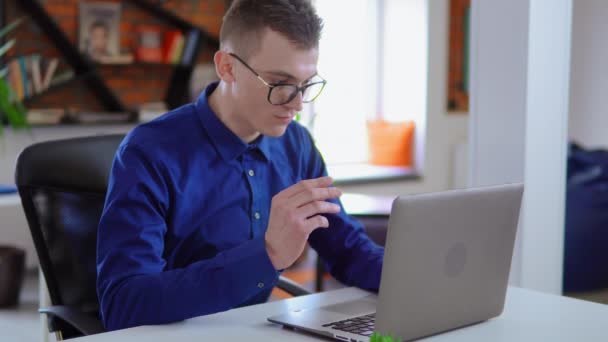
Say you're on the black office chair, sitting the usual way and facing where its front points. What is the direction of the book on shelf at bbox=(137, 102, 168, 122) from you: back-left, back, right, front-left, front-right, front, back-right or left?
back-left

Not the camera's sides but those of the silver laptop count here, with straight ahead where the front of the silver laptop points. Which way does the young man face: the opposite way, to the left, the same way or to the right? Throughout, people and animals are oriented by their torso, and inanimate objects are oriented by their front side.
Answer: the opposite way

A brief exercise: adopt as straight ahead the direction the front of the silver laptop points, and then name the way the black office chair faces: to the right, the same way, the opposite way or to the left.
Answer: the opposite way

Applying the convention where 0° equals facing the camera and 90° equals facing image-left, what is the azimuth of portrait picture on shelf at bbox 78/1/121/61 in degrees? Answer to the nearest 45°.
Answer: approximately 0°

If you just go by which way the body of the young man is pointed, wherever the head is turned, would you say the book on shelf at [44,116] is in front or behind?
behind

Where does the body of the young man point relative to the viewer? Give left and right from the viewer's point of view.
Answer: facing the viewer and to the right of the viewer

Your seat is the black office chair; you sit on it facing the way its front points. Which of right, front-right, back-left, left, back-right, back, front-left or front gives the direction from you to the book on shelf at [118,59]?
back-left

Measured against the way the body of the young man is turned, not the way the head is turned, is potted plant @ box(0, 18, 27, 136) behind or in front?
behind

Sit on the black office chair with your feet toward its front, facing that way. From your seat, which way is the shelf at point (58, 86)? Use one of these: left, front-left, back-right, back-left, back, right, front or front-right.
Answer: back-left

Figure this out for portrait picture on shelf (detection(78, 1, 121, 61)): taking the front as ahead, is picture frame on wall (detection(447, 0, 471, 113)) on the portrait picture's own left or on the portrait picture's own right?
on the portrait picture's own left

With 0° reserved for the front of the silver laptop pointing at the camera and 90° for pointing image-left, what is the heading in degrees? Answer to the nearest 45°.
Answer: approximately 135°

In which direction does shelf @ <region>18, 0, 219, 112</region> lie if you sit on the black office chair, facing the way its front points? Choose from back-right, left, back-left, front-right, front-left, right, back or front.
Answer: back-left

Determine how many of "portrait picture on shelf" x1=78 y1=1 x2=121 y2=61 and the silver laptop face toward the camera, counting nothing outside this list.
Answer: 1

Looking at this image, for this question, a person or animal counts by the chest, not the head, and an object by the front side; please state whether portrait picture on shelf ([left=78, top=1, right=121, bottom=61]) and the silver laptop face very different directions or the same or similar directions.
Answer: very different directions
